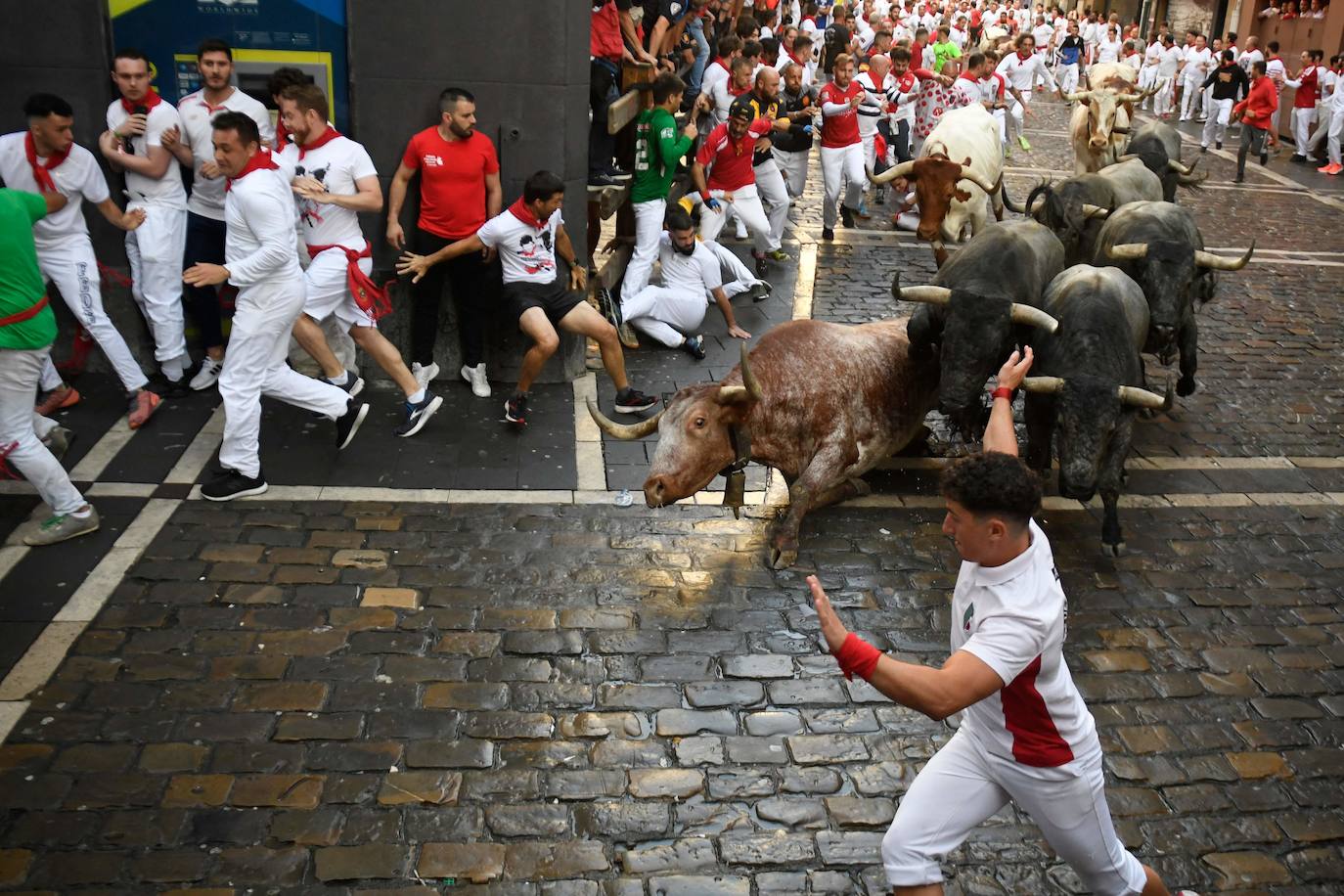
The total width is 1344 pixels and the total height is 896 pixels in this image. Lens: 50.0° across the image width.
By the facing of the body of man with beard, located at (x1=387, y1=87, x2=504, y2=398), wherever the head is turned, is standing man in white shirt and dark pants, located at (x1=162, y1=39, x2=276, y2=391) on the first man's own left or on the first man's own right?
on the first man's own right

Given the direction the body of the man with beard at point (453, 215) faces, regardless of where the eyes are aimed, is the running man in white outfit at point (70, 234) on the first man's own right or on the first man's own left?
on the first man's own right

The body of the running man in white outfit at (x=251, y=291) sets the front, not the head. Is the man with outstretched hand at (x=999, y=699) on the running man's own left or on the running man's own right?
on the running man's own left

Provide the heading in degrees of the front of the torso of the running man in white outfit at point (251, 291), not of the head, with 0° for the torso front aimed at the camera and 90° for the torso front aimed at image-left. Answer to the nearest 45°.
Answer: approximately 90°

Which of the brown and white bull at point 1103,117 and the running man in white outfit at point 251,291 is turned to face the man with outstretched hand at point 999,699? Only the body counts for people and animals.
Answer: the brown and white bull

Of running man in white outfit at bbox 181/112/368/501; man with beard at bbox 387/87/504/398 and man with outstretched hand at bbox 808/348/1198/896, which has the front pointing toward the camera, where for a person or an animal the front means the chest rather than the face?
the man with beard

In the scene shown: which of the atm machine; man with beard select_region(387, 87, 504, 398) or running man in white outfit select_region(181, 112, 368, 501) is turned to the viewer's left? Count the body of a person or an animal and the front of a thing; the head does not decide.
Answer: the running man in white outfit

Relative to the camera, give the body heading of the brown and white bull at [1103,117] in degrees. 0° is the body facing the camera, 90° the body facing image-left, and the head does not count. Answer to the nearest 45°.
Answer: approximately 0°

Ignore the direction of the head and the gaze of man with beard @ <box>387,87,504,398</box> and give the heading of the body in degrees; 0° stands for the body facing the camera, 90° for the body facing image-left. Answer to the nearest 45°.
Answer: approximately 0°

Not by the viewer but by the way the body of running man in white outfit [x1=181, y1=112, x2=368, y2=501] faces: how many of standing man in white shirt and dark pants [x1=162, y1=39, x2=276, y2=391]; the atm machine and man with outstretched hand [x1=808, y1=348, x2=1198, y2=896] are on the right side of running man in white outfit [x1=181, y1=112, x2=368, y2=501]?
2

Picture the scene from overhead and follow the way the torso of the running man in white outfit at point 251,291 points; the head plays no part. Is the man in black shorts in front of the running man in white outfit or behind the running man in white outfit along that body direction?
behind

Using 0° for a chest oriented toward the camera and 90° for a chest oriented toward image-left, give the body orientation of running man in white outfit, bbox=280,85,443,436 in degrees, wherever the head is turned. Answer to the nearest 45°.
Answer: approximately 45°
